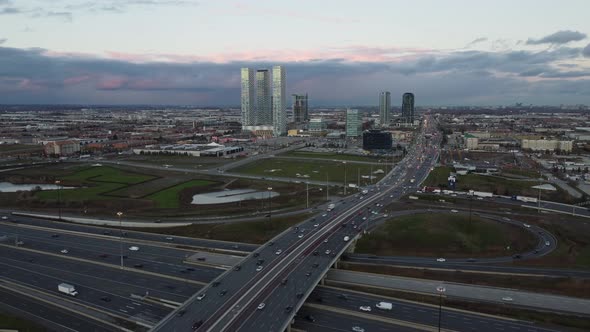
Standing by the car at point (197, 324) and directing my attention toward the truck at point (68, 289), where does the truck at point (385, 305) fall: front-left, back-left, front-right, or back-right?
back-right

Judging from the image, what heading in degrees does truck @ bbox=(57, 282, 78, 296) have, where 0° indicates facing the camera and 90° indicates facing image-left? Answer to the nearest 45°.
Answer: approximately 315°

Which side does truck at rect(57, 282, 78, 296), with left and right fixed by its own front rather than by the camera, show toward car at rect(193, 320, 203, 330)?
front

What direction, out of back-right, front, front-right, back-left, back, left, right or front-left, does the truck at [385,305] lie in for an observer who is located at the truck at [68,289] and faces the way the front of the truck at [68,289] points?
front
